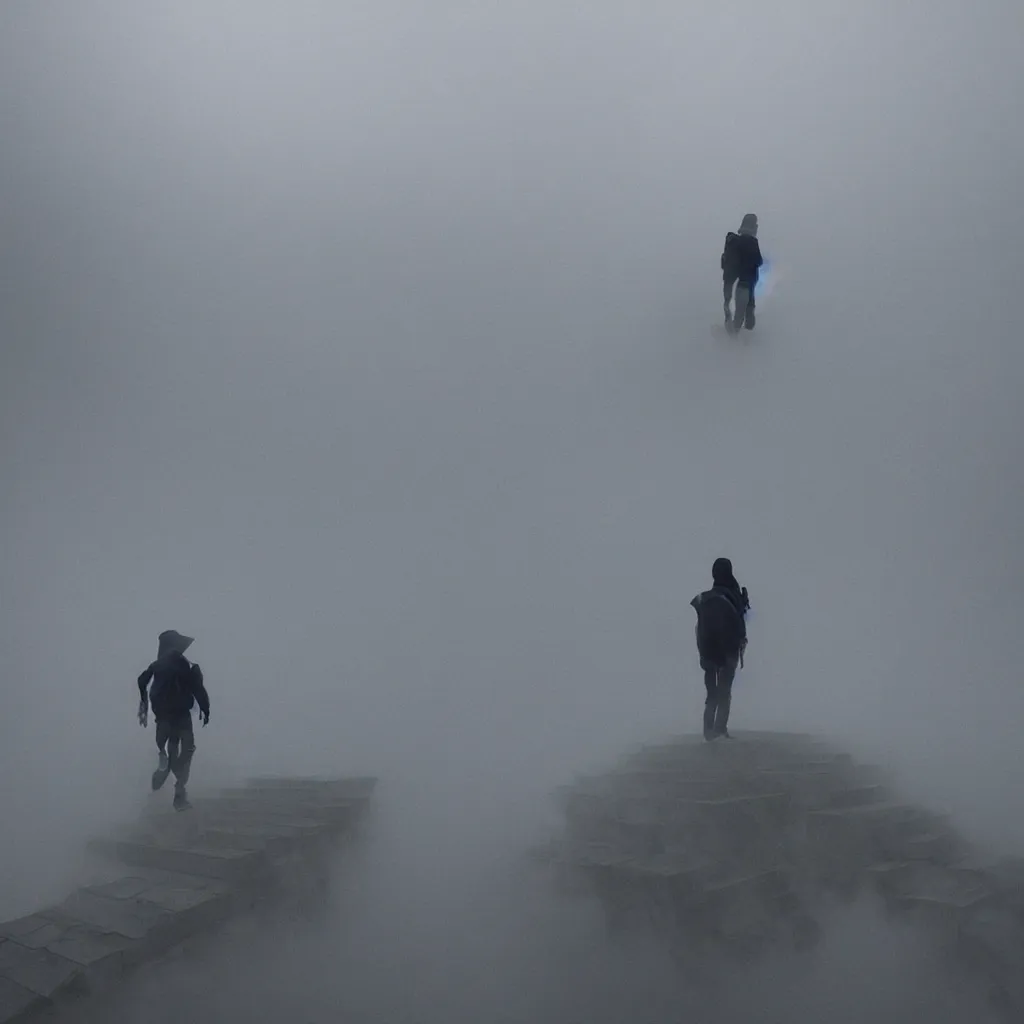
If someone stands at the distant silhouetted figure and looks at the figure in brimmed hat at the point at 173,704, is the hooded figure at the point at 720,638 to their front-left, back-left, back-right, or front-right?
front-left

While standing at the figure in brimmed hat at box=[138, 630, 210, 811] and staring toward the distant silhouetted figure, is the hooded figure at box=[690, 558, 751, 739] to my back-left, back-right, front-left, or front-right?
front-right

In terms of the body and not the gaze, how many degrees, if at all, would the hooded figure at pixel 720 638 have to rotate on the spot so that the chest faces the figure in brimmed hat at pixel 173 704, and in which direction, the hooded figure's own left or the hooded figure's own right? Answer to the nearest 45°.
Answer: approximately 90° to the hooded figure's own left

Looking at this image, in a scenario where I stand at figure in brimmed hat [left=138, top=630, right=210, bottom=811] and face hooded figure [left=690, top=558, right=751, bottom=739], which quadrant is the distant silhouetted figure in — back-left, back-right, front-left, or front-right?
front-left

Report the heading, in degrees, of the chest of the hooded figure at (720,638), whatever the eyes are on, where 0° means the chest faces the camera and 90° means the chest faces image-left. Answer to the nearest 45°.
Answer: approximately 180°

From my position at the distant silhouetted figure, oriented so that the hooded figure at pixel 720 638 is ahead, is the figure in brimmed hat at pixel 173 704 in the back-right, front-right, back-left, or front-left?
front-right
